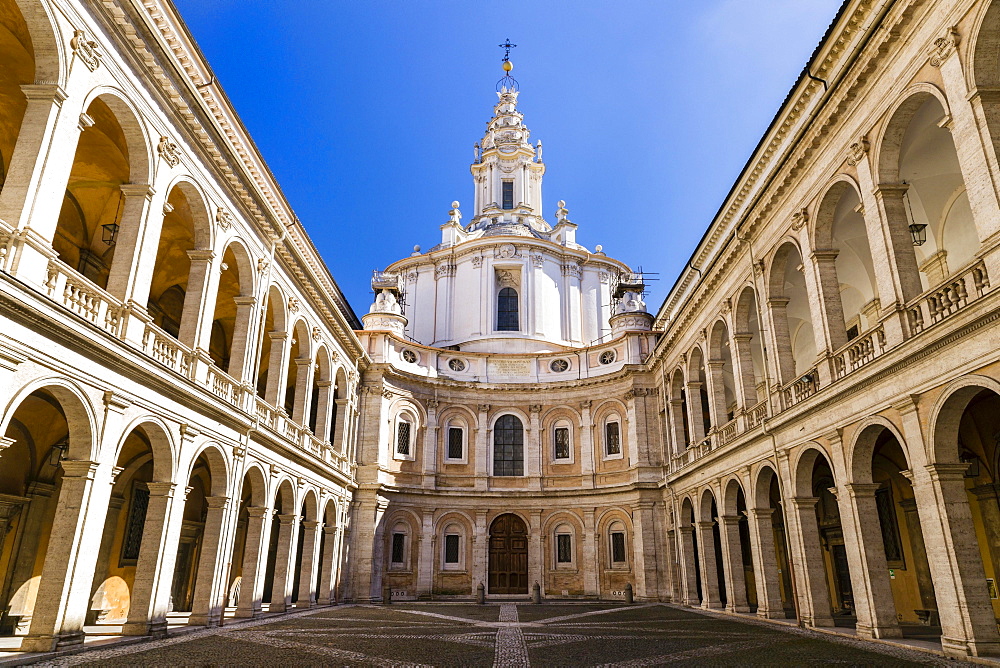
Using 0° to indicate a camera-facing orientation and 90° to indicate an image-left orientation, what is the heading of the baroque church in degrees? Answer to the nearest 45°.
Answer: approximately 0°
